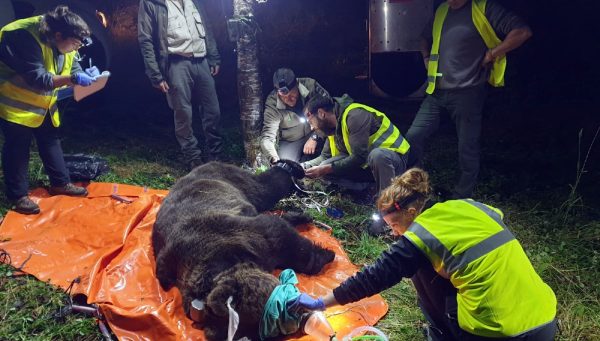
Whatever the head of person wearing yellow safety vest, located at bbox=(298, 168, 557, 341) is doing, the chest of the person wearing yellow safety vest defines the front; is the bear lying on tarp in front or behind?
in front

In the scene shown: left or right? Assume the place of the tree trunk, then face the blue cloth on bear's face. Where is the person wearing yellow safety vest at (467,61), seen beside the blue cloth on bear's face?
left

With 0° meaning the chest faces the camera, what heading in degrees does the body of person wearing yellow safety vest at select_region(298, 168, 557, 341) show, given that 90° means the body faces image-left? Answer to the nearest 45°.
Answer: approximately 135°

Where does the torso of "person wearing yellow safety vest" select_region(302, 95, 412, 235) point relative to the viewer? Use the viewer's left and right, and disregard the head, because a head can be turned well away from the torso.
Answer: facing to the left of the viewer

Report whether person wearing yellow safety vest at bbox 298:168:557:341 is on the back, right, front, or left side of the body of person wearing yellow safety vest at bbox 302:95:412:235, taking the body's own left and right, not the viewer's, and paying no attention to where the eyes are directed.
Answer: left

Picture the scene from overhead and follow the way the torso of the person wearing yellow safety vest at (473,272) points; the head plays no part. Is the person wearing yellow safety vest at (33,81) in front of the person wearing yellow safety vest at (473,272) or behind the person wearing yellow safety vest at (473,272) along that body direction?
in front

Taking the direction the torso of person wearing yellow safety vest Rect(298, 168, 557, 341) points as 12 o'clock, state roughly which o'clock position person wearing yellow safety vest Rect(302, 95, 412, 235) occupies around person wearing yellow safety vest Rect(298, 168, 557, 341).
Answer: person wearing yellow safety vest Rect(302, 95, 412, 235) is roughly at 1 o'clock from person wearing yellow safety vest Rect(298, 168, 557, 341).

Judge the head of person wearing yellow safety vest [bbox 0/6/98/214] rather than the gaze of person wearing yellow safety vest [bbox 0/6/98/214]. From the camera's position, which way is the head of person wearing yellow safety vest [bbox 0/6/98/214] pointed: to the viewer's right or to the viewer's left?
to the viewer's right

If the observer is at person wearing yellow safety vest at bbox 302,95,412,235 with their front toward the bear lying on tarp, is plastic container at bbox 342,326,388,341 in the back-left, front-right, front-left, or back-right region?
front-left

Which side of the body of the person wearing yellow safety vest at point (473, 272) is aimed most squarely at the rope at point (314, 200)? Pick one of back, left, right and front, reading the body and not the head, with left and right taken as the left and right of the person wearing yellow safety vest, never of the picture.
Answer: front

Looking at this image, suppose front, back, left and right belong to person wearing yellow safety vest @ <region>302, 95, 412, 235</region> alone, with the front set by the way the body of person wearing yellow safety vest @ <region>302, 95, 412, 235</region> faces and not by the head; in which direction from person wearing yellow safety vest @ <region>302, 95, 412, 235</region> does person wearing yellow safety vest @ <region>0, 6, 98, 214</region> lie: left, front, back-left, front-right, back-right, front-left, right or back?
front
